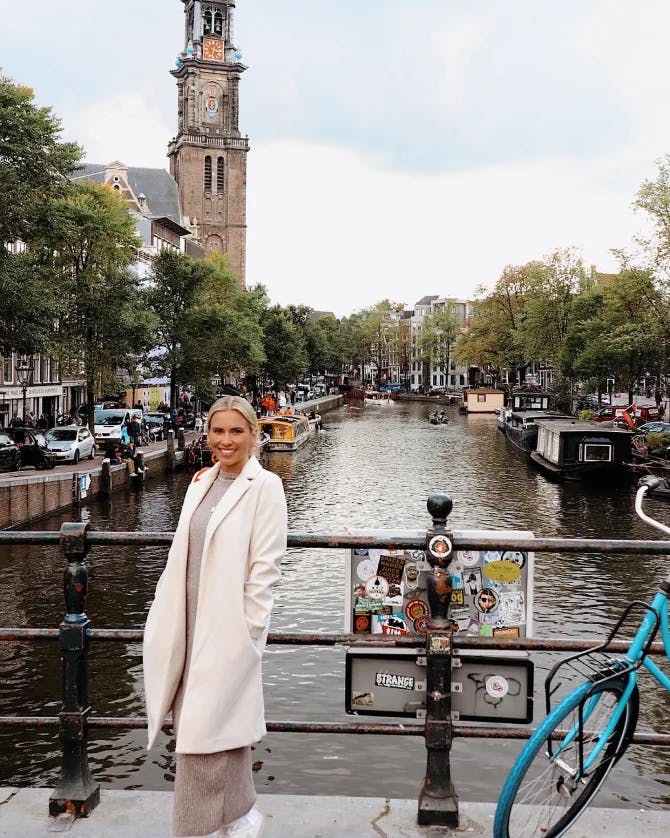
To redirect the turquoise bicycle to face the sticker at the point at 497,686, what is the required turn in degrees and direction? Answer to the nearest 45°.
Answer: approximately 90° to its right

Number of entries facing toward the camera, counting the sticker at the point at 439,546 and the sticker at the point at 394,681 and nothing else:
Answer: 2

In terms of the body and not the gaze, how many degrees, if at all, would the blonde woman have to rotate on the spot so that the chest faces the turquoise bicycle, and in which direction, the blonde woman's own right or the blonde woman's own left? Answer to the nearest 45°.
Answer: approximately 135° to the blonde woman's own left

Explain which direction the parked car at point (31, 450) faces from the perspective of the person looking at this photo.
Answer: facing the viewer and to the right of the viewer

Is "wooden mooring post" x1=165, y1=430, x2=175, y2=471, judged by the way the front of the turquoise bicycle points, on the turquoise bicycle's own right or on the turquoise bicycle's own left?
on the turquoise bicycle's own right

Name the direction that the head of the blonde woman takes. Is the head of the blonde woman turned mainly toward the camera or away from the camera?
toward the camera

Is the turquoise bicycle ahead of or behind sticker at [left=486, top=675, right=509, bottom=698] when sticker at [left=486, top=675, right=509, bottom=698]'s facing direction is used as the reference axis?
ahead

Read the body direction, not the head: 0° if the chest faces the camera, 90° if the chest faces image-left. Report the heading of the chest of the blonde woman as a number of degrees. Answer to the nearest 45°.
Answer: approximately 45°

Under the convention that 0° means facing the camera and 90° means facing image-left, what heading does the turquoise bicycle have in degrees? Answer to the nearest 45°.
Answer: approximately 45°

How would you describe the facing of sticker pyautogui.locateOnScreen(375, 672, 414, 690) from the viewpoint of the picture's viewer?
facing the viewer

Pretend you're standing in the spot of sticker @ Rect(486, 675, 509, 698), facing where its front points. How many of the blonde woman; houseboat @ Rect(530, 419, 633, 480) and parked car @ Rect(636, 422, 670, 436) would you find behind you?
2

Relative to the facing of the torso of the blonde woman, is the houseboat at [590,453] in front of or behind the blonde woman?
behind

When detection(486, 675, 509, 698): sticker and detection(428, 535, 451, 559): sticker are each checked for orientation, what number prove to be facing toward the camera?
2

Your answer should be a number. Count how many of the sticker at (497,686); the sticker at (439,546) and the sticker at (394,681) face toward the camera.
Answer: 3

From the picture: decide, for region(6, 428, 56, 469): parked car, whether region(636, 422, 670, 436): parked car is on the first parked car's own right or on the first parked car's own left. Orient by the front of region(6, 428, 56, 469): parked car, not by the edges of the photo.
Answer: on the first parked car's own left

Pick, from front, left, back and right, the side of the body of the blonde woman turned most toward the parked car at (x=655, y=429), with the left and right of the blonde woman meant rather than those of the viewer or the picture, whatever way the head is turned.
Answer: back
